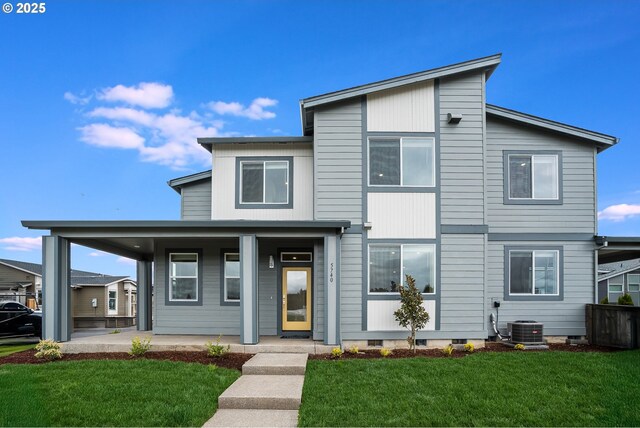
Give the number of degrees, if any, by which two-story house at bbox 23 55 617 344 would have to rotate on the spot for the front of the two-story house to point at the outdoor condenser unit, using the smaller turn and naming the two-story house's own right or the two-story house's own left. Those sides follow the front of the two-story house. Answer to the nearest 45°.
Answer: approximately 90° to the two-story house's own left

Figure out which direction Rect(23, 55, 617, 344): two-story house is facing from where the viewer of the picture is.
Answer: facing the viewer

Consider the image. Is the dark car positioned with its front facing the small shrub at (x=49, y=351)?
no

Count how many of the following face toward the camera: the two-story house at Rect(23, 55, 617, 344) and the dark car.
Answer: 1

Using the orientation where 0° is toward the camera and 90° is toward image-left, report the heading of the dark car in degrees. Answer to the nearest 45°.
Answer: approximately 270°

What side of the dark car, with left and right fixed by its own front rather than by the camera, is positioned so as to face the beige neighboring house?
left

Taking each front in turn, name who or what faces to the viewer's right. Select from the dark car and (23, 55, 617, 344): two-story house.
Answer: the dark car

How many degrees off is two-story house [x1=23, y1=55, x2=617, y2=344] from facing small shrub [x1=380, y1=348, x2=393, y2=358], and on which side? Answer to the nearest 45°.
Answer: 0° — it already faces it

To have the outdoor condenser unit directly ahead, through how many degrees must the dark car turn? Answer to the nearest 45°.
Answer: approximately 45° to its right

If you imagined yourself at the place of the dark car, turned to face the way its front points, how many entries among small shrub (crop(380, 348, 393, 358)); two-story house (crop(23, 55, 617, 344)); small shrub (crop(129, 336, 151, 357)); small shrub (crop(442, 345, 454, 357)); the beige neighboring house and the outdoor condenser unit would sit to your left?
1

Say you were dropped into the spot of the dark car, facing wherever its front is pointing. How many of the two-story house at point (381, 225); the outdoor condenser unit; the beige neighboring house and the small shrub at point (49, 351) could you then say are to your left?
1
